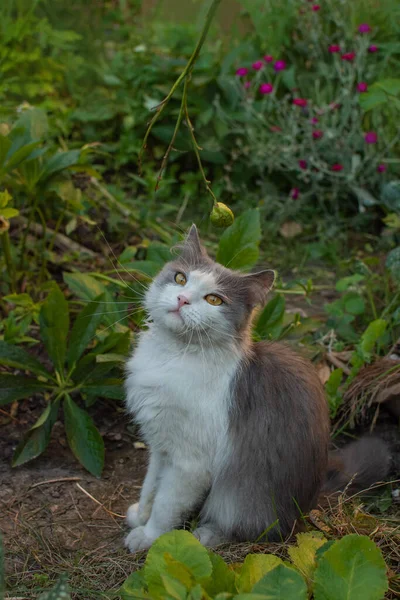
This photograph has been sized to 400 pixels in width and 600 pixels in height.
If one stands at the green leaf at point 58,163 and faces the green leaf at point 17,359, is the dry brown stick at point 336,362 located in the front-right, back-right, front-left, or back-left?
front-left

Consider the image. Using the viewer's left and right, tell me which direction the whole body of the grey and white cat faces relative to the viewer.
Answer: facing the viewer and to the left of the viewer

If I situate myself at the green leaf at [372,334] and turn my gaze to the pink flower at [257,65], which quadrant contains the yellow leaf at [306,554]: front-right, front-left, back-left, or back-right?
back-left

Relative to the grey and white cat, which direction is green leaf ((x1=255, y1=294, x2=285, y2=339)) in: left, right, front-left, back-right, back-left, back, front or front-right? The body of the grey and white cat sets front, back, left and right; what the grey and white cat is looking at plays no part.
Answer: back-right

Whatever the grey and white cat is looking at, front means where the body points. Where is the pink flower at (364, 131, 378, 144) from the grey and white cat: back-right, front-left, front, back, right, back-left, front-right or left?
back-right

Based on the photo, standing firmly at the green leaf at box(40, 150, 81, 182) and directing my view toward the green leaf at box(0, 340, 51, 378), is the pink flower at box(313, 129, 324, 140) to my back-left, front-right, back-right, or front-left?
back-left

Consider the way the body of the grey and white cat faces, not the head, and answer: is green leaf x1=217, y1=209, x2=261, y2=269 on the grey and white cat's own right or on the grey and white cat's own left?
on the grey and white cat's own right
